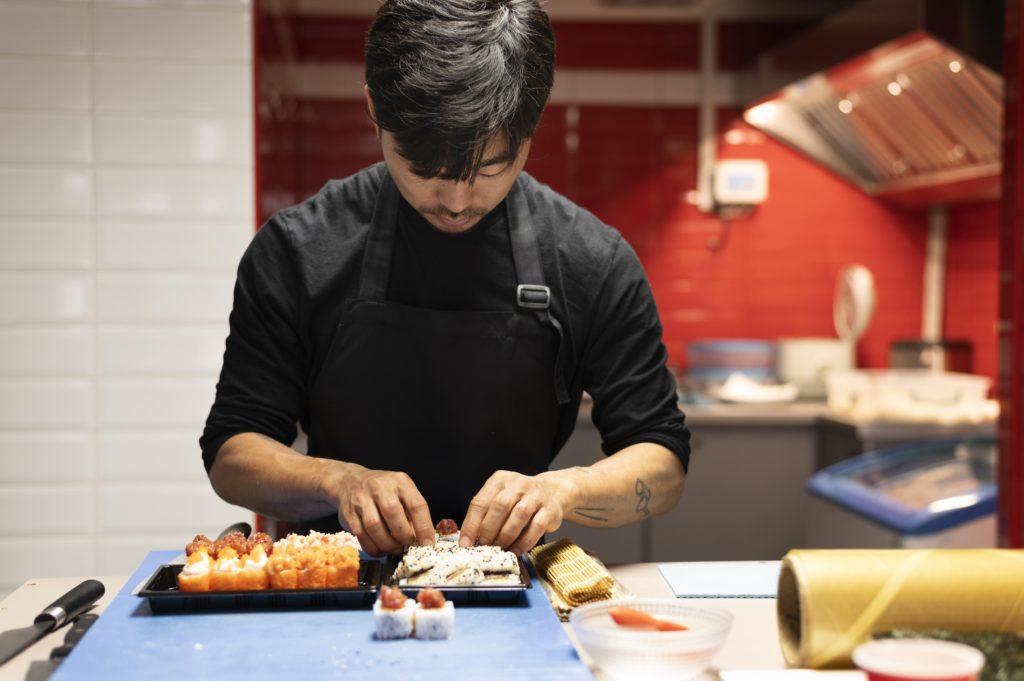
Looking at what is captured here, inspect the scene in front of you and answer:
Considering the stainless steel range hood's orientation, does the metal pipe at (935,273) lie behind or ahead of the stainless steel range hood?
behind

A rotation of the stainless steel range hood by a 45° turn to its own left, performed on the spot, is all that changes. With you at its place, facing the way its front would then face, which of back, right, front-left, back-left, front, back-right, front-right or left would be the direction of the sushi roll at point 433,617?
front

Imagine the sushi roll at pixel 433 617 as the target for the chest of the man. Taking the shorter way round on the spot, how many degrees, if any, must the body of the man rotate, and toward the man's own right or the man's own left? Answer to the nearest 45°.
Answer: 0° — they already face it

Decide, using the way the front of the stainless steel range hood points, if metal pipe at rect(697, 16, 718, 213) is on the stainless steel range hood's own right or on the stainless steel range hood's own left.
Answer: on the stainless steel range hood's own right

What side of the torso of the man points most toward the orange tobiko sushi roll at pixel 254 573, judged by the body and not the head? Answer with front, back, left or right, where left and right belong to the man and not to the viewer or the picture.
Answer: front

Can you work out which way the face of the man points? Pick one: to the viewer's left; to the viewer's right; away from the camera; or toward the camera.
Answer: toward the camera

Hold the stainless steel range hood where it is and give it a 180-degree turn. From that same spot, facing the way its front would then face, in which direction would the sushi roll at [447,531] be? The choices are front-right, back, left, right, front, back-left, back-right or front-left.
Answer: back-right

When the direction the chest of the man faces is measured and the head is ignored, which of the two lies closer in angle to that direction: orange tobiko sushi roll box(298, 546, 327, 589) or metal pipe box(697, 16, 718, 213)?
the orange tobiko sushi roll

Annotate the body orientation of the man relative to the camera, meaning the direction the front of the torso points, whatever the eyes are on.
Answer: toward the camera

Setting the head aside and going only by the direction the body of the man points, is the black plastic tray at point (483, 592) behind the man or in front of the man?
in front

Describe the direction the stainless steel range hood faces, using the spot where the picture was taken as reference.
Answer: facing the viewer and to the left of the viewer

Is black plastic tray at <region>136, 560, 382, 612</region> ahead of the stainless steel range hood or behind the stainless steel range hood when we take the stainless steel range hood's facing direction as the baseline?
ahead

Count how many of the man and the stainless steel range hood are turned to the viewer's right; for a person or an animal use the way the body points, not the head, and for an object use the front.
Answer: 0

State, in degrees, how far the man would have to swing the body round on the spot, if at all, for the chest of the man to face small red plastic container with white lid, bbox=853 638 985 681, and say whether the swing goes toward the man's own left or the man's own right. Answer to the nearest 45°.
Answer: approximately 45° to the man's own left

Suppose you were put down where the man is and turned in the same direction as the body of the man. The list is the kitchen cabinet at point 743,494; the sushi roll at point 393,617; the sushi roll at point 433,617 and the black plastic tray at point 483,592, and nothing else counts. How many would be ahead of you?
3

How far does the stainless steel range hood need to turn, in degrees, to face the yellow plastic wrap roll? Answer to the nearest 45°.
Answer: approximately 45° to its left

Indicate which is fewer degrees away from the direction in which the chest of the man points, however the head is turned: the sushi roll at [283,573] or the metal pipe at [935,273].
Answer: the sushi roll
